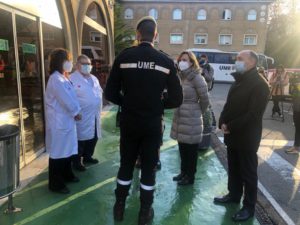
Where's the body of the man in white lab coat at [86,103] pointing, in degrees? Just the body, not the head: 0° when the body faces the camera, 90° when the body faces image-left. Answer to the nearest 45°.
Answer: approximately 315°

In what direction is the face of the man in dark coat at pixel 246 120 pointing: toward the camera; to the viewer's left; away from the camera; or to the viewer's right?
to the viewer's left

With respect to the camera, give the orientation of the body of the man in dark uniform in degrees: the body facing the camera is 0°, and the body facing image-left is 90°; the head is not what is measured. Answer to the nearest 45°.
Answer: approximately 180°

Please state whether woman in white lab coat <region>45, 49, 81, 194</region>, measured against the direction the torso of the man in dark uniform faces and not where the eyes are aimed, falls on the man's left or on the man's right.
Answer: on the man's left

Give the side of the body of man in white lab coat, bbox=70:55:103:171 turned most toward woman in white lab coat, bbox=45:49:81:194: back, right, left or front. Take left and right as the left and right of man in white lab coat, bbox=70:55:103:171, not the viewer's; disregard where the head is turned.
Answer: right

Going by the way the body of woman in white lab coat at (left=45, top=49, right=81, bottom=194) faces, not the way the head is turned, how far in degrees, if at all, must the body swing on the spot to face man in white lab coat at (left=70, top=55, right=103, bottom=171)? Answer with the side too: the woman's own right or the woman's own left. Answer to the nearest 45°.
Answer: approximately 45° to the woman's own left

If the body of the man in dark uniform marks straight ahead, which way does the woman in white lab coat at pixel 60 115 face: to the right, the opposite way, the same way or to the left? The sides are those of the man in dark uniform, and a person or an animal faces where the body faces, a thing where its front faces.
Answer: to the right

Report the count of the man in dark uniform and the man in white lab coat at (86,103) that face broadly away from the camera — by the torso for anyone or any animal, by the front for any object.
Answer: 1

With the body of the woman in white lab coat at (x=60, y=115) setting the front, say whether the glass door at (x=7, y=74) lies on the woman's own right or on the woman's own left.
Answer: on the woman's own left

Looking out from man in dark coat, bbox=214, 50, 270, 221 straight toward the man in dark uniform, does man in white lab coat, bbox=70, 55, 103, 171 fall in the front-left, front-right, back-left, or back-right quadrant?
front-right

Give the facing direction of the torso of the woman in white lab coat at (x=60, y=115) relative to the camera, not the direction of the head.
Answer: to the viewer's right

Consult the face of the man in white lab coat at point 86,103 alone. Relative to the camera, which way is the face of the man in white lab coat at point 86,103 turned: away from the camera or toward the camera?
toward the camera

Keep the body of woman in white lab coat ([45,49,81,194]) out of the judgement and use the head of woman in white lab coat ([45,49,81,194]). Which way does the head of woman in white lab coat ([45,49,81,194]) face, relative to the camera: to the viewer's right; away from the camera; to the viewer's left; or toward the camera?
to the viewer's right
